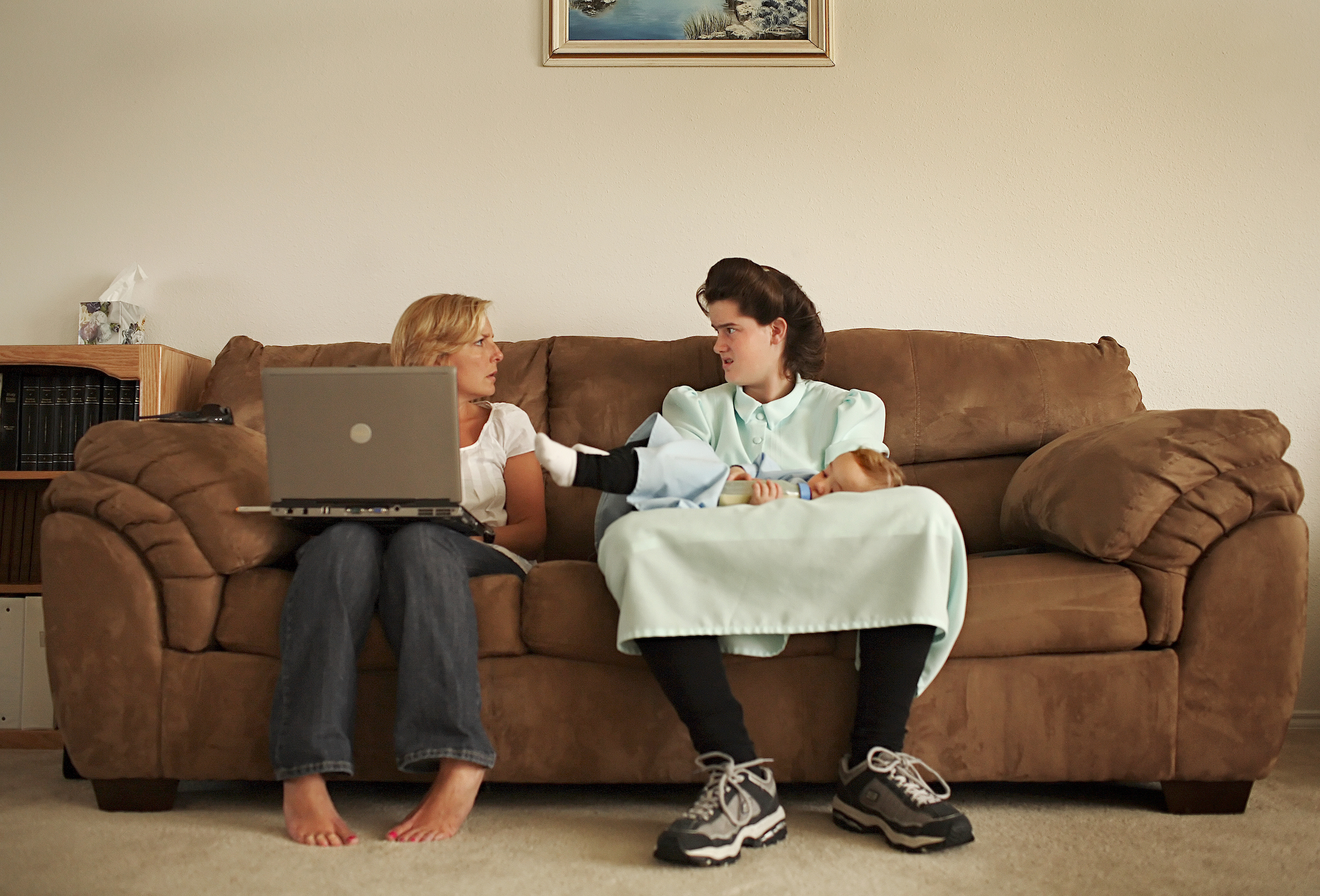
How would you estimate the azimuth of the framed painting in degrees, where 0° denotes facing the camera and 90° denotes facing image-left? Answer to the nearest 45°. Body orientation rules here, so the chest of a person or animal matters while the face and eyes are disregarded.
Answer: approximately 0°

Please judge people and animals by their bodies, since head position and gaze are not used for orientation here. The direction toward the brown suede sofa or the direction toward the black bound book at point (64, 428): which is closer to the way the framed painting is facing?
the brown suede sofa

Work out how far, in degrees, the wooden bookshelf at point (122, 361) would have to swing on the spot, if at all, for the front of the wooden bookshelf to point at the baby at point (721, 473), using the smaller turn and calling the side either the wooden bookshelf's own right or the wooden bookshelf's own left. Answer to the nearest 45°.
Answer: approximately 45° to the wooden bookshelf's own left

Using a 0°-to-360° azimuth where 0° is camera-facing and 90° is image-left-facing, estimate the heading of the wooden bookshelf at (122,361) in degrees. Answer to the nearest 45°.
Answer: approximately 0°

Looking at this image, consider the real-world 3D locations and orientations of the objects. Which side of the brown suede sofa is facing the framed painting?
back

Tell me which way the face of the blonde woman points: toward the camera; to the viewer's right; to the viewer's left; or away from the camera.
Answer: to the viewer's right

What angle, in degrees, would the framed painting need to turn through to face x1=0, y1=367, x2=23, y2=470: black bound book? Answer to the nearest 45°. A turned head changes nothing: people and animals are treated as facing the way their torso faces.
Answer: approximately 90° to its right
